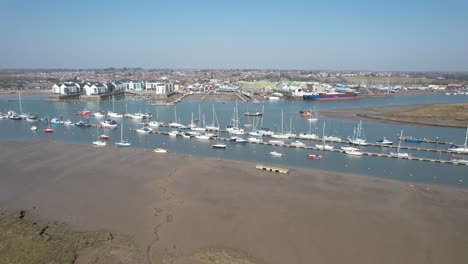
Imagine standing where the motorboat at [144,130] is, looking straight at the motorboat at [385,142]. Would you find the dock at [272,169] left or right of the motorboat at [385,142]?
right

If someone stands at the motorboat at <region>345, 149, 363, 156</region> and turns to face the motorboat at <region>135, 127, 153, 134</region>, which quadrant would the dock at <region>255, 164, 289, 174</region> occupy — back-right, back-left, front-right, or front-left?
front-left

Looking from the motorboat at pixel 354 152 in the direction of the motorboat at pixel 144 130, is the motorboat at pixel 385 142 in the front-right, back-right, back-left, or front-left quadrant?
back-right

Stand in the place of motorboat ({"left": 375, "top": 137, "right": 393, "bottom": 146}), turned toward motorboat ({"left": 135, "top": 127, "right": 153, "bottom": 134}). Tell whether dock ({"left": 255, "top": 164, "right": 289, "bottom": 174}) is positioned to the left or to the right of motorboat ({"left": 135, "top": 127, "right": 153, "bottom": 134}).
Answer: left

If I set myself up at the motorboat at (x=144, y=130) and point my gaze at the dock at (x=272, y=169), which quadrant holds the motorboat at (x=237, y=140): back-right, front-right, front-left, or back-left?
front-left

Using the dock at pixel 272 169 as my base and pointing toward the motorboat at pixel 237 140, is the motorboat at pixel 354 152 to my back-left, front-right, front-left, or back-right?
front-right
